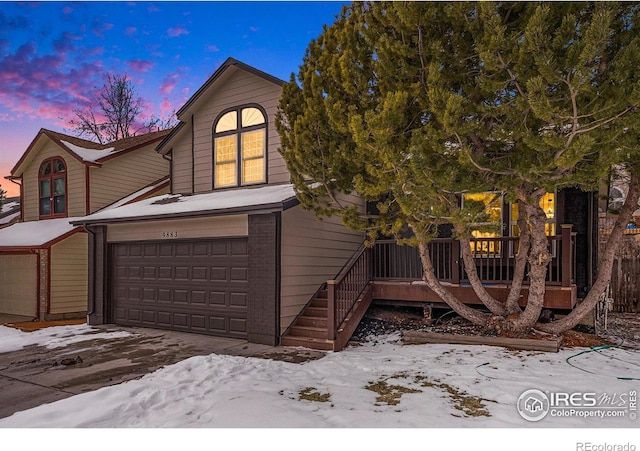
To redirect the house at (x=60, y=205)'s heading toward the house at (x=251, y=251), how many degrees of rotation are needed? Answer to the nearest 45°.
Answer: approximately 90° to its left

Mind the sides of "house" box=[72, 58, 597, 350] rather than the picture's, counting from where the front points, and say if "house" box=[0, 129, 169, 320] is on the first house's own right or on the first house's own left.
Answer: on the first house's own right

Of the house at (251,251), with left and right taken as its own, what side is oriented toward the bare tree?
right

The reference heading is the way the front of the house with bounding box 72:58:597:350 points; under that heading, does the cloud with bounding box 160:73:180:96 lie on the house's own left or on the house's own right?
on the house's own right

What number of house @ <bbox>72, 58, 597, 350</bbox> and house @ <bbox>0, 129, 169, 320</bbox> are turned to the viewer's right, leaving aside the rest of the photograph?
0
